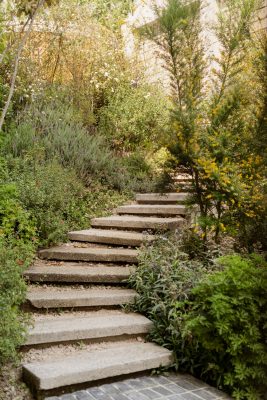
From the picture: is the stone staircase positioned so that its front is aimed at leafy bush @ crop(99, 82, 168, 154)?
no

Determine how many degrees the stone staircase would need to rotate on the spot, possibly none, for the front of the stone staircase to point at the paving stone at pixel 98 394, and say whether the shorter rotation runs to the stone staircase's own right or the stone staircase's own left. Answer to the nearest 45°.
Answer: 0° — it already faces it

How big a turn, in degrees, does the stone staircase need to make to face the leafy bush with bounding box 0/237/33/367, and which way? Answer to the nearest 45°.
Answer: approximately 45° to its right

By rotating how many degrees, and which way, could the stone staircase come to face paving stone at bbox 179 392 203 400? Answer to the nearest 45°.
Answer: approximately 45° to its left

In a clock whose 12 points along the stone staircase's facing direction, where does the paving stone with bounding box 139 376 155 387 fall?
The paving stone is roughly at 11 o'clock from the stone staircase.

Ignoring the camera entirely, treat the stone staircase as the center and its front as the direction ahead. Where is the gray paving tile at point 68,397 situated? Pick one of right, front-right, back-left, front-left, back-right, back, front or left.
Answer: front

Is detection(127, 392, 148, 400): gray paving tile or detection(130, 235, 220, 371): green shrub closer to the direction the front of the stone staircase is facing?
the gray paving tile

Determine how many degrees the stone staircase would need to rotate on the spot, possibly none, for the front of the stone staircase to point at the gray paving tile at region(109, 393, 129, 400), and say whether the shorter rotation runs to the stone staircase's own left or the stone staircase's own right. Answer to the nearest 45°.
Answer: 0° — it already faces it

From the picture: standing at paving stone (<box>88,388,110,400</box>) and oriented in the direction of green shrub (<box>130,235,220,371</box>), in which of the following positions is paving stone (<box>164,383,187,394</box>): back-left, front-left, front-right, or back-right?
front-right

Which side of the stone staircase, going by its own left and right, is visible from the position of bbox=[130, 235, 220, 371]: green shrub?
left

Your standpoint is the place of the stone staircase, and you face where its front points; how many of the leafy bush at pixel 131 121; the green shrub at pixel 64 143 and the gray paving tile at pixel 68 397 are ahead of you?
1

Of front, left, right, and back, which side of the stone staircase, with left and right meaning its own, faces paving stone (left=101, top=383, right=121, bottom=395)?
front

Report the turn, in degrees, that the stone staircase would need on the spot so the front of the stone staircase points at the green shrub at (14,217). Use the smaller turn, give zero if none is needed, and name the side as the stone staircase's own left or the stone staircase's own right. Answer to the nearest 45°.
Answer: approximately 135° to the stone staircase's own right

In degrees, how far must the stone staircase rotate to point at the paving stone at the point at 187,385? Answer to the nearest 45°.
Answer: approximately 45° to its left

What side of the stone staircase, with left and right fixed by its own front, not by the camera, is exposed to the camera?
front

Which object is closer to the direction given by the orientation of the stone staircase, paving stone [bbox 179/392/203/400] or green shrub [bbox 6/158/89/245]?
the paving stone
